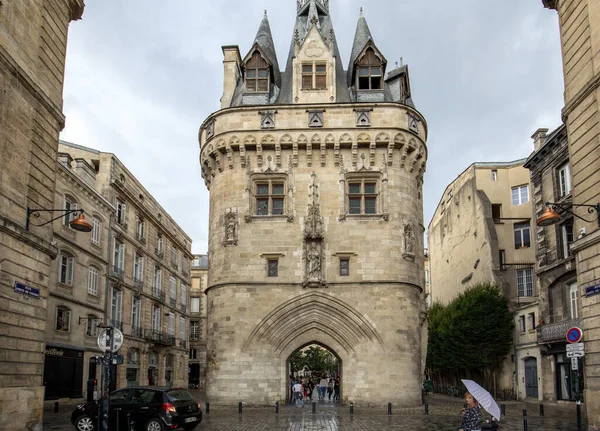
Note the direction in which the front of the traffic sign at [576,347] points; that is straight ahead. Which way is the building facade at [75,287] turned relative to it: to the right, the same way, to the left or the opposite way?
to the left

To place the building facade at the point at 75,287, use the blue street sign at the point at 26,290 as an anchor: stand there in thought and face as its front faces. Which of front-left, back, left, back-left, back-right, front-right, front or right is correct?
back-left

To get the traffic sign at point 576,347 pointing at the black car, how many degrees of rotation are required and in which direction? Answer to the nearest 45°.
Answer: approximately 90° to its right

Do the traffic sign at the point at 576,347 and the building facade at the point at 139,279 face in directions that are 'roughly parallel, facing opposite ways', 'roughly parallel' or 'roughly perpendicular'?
roughly perpendicular

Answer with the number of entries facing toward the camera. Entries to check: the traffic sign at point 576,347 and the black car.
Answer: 1

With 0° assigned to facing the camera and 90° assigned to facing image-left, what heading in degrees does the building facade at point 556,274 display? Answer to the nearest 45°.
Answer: approximately 45°

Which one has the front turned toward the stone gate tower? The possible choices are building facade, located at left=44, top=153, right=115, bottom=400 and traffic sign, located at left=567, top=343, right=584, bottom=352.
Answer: the building facade

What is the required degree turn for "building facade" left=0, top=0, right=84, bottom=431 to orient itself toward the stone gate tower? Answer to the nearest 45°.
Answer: approximately 90° to its left

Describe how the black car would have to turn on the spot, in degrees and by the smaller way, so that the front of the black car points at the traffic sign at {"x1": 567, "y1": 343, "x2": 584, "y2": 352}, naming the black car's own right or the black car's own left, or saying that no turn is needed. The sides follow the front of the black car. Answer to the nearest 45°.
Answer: approximately 180°

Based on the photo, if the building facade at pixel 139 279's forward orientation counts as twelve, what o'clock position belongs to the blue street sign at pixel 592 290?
The blue street sign is roughly at 1 o'clock from the building facade.

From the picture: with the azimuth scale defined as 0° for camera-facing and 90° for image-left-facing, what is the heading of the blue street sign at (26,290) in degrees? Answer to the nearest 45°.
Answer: approximately 315°

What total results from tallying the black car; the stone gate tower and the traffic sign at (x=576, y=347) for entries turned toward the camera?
2

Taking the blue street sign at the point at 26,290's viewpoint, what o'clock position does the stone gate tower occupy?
The stone gate tower is roughly at 9 o'clock from the blue street sign.

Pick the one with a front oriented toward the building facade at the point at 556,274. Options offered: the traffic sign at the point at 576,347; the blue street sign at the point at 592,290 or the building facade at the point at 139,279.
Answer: the building facade at the point at 139,279

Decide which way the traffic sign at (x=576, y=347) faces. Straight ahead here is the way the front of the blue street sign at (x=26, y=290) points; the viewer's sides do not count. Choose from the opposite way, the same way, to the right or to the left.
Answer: to the right

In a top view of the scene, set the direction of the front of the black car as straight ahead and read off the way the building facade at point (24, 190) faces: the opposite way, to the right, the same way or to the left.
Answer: the opposite way

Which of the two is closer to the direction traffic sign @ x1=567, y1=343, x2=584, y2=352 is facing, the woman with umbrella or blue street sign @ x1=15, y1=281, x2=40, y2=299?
the woman with umbrella
